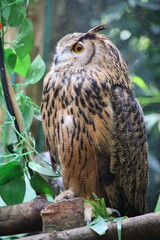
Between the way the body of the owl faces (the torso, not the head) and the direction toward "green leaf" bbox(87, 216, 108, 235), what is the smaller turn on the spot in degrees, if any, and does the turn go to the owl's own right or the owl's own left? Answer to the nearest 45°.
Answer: approximately 45° to the owl's own left

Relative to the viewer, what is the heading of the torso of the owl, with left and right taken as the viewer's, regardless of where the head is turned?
facing the viewer and to the left of the viewer
